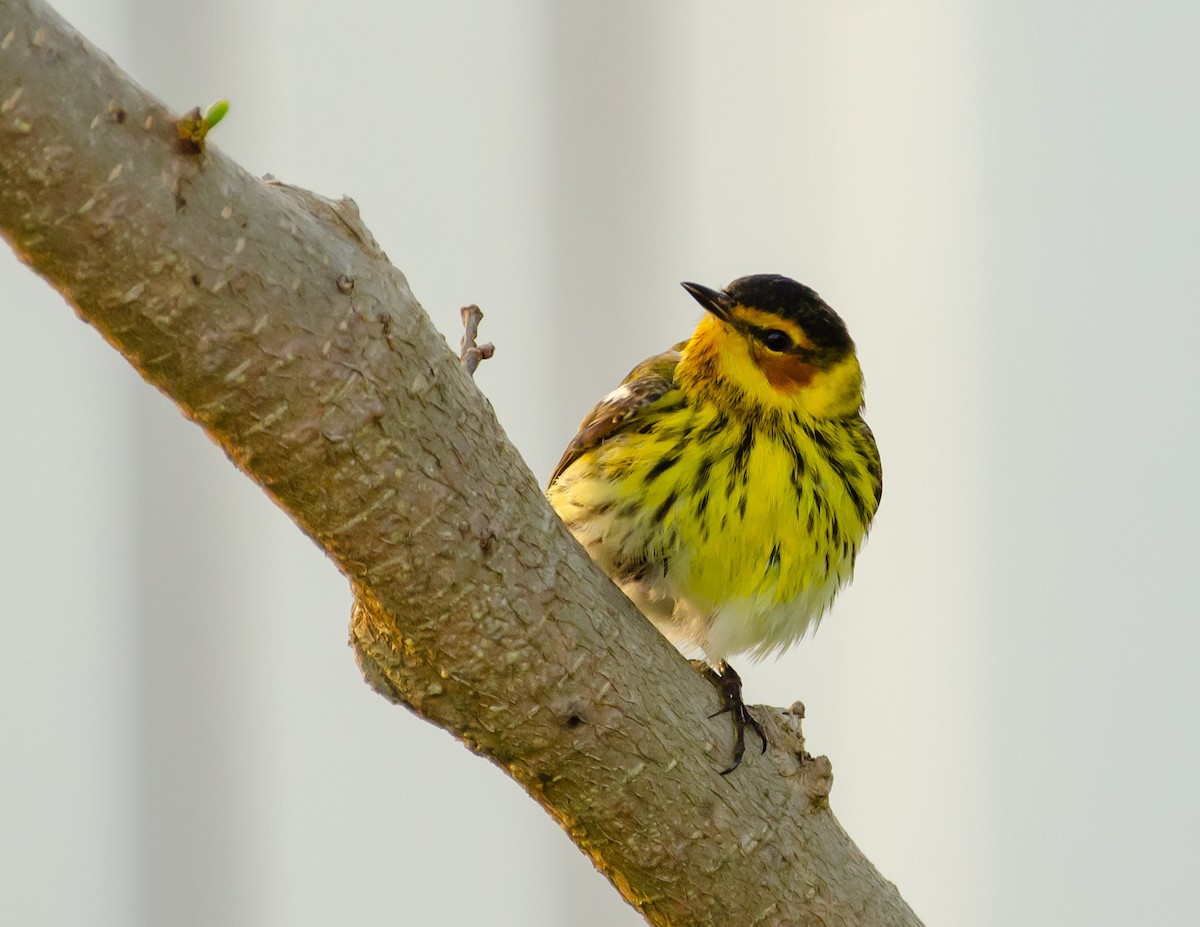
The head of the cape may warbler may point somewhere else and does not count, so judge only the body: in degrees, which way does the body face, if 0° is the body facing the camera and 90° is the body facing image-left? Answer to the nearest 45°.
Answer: approximately 315°
